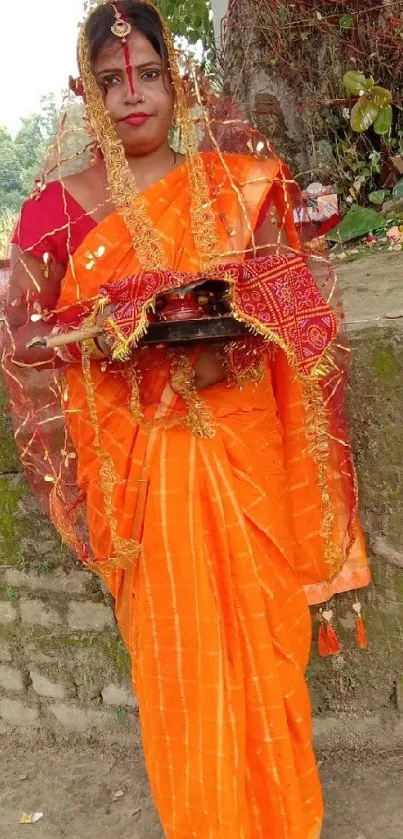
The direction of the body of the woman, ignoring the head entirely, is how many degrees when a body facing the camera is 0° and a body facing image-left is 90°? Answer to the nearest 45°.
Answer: approximately 0°

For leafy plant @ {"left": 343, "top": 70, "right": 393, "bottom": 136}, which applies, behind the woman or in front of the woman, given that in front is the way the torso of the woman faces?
behind

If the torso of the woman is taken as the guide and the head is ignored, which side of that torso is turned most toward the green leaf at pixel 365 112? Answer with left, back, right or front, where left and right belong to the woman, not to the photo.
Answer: back

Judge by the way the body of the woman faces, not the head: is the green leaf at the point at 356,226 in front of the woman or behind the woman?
behind
